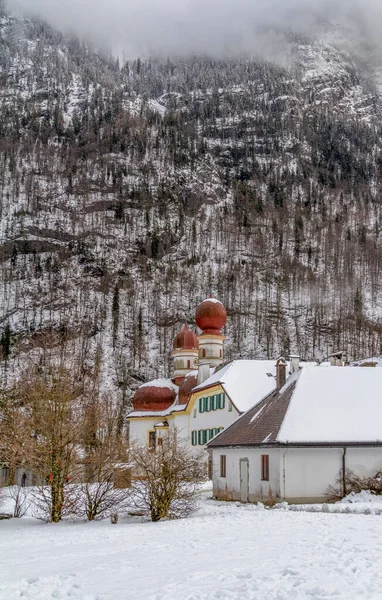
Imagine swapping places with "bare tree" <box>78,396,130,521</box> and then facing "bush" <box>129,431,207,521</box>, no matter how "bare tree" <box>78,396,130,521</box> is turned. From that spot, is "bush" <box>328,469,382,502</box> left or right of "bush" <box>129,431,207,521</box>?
left

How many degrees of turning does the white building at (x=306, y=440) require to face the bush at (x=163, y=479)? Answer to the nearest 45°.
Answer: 0° — it already faces it

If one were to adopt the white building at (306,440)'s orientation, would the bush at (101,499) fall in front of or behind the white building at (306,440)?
in front

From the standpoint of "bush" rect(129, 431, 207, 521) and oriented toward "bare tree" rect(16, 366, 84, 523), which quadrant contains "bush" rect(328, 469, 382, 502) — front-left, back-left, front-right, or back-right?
back-right

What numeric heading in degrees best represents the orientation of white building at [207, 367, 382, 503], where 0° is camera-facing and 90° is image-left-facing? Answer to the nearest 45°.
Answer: approximately 45°

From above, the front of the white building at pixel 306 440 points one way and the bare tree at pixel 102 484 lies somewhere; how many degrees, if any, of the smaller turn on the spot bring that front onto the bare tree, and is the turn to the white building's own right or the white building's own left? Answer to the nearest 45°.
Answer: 0° — it already faces it
